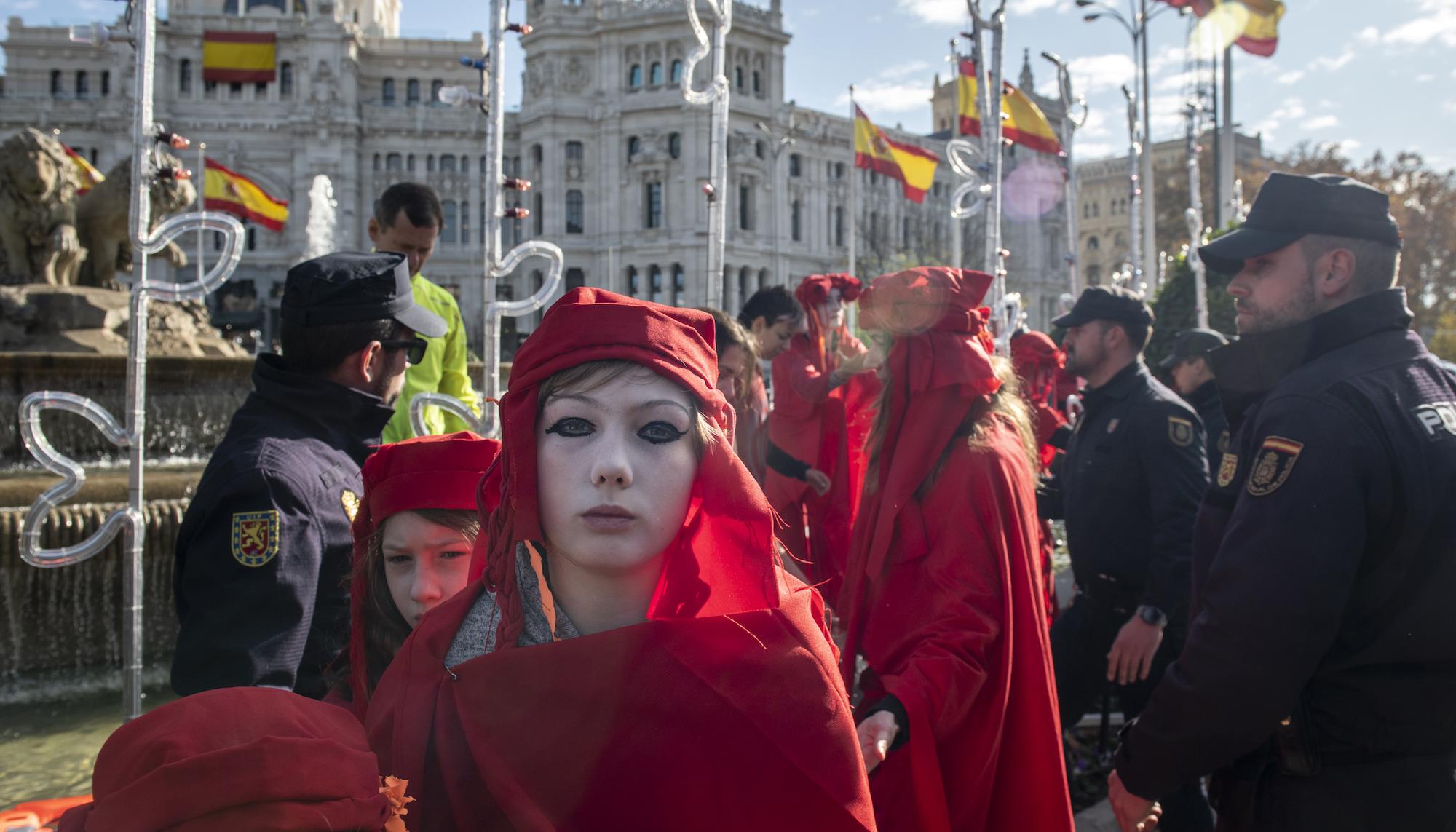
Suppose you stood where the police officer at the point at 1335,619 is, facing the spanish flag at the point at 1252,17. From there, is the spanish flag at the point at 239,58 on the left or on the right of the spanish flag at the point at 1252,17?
left

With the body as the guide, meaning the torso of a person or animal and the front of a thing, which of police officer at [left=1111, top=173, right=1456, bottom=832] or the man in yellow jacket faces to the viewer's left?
the police officer

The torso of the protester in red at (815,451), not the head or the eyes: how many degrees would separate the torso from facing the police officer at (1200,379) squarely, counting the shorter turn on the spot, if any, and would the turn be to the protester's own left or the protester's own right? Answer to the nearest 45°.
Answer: approximately 45° to the protester's own left

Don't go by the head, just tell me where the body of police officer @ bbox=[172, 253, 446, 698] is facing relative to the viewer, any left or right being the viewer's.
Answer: facing to the right of the viewer

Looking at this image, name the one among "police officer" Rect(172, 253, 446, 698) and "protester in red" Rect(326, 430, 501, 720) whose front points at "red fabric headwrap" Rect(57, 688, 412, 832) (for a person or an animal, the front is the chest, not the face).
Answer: the protester in red

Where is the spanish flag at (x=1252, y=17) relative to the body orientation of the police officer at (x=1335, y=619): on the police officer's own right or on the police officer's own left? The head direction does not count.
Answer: on the police officer's own right

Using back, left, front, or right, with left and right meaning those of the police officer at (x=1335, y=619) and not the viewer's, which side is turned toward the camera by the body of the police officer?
left

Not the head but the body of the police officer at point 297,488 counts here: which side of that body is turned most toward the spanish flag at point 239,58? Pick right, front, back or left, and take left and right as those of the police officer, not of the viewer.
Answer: left

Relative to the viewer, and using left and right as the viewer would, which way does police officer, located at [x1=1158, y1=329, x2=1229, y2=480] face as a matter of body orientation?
facing to the left of the viewer

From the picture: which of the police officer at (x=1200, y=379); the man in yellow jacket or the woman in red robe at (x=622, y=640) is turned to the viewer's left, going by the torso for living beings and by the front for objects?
the police officer

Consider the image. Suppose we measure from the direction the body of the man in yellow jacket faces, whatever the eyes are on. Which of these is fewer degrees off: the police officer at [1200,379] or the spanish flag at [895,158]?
the police officer
